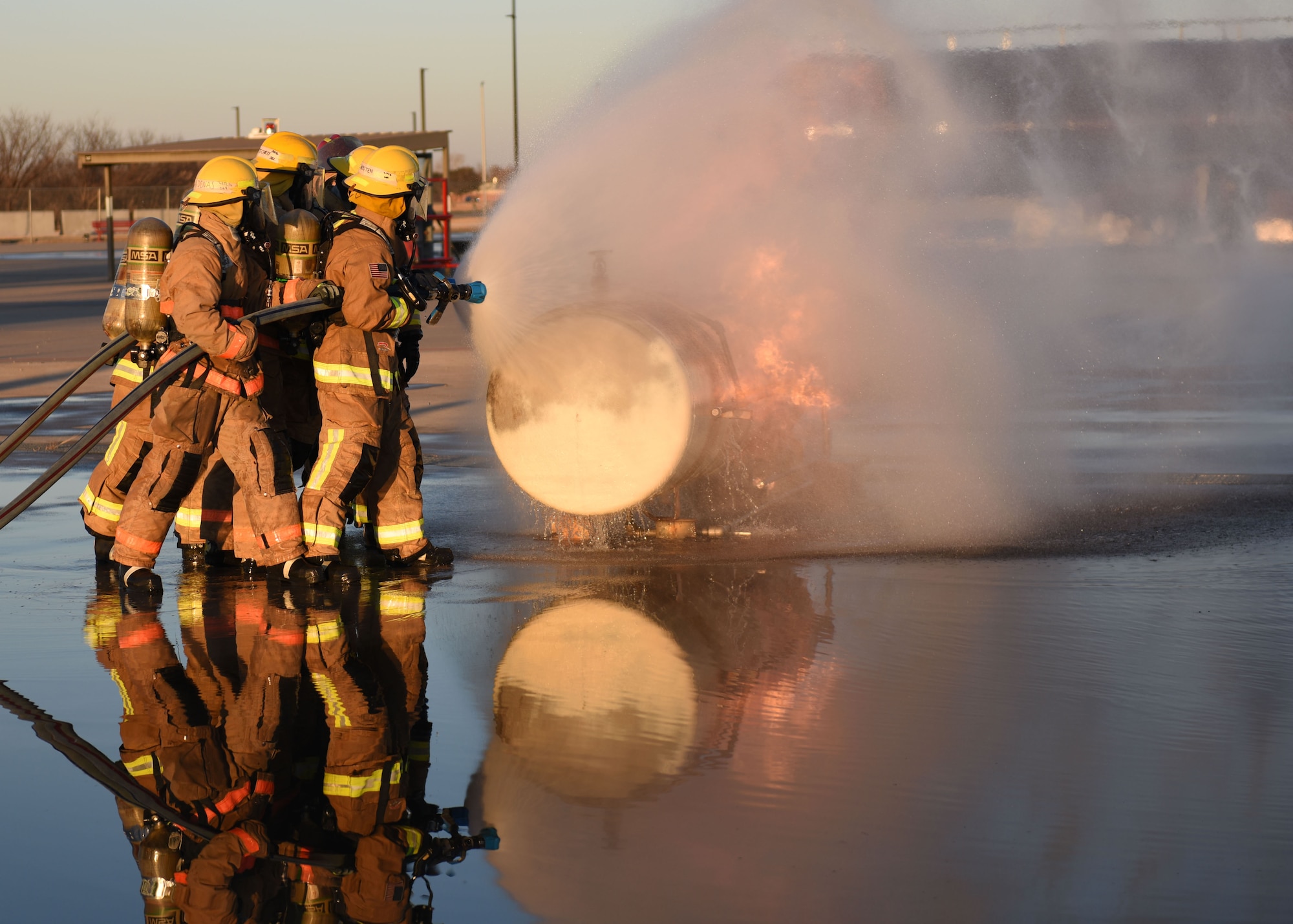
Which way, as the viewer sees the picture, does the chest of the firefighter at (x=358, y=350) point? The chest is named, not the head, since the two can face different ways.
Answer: to the viewer's right

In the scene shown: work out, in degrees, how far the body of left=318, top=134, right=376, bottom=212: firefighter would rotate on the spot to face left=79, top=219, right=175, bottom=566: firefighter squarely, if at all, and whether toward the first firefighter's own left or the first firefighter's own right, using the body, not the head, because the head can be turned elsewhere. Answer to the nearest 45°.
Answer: approximately 135° to the first firefighter's own right

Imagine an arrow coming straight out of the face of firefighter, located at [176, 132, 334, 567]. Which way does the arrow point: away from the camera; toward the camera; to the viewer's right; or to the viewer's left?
to the viewer's right

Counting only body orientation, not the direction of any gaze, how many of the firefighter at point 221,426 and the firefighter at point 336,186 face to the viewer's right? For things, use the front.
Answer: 2

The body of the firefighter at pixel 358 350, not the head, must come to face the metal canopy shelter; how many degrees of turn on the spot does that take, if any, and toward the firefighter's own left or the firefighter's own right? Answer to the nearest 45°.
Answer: approximately 90° to the firefighter's own left

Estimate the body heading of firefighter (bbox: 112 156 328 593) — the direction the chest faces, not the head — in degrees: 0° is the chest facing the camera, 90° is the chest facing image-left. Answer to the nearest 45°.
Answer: approximately 270°

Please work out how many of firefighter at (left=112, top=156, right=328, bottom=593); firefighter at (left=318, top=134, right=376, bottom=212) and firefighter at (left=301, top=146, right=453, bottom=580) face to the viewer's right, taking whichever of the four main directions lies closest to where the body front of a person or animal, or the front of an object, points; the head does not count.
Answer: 3

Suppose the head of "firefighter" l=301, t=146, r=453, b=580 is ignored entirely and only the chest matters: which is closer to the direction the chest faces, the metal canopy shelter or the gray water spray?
the gray water spray

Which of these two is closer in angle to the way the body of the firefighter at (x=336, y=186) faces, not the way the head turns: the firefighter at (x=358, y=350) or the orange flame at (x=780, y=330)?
the orange flame

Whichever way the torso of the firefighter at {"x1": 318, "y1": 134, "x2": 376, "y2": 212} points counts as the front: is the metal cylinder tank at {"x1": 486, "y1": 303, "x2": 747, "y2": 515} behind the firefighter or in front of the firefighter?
in front

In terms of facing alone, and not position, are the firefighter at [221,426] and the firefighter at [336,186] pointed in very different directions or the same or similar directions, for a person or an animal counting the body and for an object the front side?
same or similar directions

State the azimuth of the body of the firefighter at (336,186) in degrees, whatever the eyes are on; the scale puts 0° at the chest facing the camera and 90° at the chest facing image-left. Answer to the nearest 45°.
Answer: approximately 270°

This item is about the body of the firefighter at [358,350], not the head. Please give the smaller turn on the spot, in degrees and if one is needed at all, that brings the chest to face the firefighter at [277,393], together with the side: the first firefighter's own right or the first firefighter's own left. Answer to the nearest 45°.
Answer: approximately 135° to the first firefighter's own left

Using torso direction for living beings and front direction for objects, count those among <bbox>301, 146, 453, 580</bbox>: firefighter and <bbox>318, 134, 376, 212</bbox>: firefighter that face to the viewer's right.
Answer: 2

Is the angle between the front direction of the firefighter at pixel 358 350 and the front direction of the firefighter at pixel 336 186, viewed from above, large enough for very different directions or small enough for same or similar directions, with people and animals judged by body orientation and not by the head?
same or similar directions
